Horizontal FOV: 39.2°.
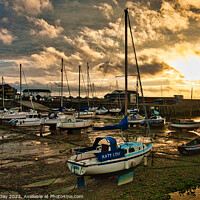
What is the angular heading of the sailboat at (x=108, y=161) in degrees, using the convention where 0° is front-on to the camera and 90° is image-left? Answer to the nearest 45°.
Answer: approximately 225°
